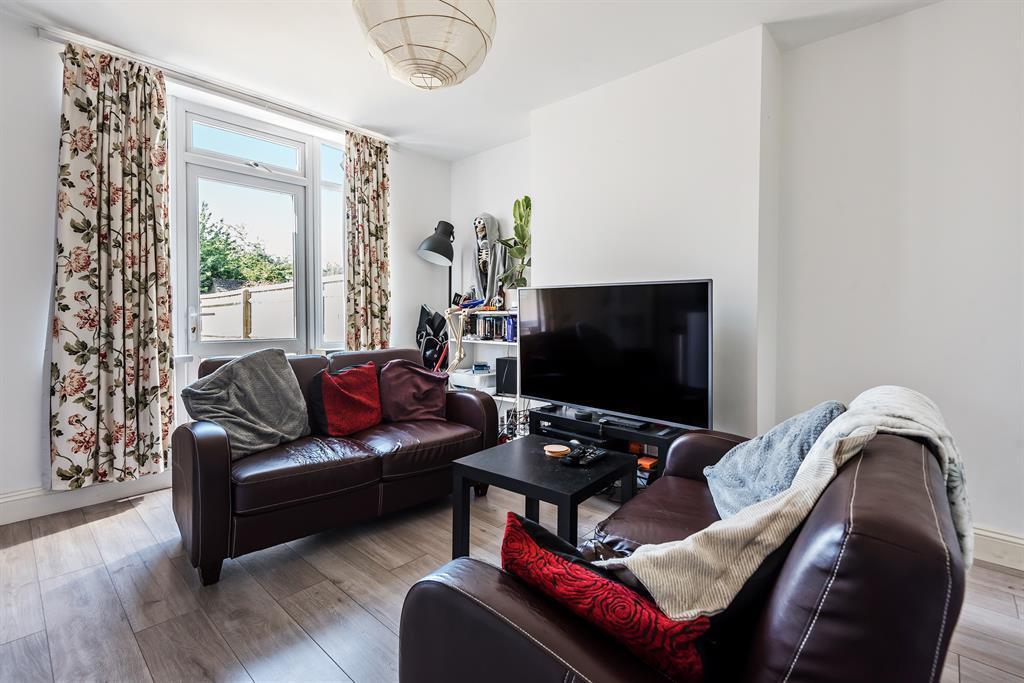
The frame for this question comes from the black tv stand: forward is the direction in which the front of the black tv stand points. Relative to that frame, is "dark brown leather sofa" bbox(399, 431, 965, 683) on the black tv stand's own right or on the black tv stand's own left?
on the black tv stand's own left

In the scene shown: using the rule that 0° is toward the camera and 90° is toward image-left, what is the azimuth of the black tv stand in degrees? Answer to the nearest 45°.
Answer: approximately 45°

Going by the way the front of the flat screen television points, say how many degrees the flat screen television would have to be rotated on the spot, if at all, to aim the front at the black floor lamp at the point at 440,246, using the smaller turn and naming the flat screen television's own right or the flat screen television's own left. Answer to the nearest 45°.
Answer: approximately 90° to the flat screen television's own right

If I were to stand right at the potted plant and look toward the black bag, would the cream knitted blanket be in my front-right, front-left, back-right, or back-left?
back-left

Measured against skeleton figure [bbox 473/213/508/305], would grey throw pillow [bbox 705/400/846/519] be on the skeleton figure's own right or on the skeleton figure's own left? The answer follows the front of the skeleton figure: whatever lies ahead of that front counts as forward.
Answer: on the skeleton figure's own left

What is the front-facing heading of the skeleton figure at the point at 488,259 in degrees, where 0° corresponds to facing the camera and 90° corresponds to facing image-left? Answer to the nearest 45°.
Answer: approximately 45°

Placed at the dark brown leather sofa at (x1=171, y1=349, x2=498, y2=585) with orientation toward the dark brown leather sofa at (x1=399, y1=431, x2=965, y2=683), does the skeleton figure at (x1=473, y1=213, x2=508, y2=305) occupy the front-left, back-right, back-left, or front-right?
back-left

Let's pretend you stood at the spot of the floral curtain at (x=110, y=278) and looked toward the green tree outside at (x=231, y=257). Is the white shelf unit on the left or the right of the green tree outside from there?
right

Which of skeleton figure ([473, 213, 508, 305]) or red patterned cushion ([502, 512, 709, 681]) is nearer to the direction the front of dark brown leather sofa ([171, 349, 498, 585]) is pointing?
the red patterned cushion

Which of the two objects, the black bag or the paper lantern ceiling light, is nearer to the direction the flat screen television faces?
the paper lantern ceiling light

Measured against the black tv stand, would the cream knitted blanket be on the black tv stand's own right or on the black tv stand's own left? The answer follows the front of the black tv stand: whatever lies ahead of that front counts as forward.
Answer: on the black tv stand's own left

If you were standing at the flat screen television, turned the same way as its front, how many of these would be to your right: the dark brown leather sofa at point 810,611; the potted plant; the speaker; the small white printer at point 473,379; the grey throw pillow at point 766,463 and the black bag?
4

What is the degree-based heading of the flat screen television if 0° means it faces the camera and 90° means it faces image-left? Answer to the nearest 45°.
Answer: approximately 45°

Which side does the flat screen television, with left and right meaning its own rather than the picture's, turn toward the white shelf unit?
right
